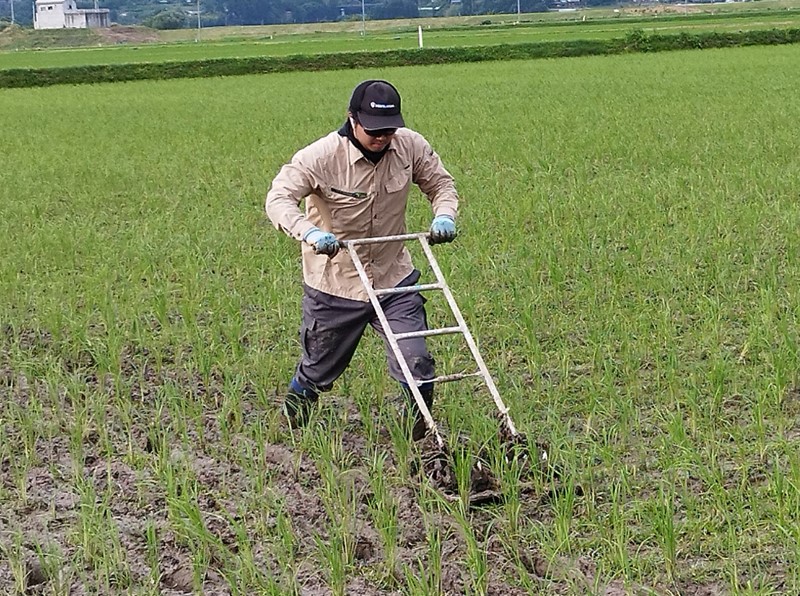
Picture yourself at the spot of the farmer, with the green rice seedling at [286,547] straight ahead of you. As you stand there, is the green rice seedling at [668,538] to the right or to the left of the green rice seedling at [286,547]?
left

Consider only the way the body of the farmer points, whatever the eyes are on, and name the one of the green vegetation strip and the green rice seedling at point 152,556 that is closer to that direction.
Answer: the green rice seedling

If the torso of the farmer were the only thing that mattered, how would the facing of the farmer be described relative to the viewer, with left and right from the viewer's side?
facing the viewer and to the right of the viewer

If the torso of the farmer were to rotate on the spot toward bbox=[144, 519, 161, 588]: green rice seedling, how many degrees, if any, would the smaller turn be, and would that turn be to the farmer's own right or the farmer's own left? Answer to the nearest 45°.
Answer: approximately 90° to the farmer's own right

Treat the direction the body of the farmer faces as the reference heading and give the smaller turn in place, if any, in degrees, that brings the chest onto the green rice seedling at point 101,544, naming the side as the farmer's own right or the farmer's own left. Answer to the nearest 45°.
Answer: approximately 90° to the farmer's own right

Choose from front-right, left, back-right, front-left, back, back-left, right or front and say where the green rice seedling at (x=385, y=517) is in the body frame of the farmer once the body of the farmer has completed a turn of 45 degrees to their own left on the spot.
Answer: right

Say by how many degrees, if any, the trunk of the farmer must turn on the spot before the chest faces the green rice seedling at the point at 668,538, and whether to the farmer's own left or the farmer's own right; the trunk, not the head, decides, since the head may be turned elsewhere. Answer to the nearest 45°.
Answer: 0° — they already face it
